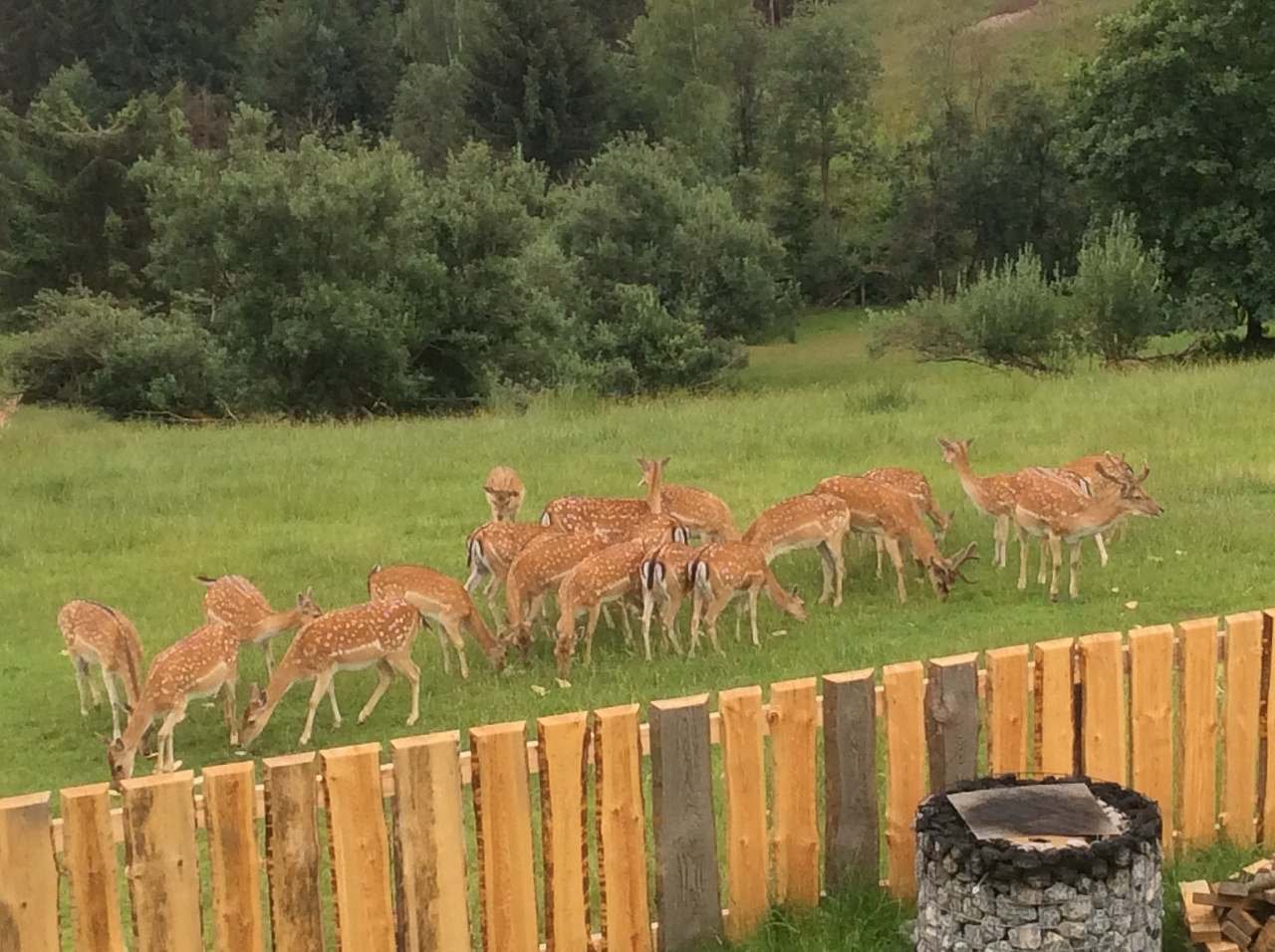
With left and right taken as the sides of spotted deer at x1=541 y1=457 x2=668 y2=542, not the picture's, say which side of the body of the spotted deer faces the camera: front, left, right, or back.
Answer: right

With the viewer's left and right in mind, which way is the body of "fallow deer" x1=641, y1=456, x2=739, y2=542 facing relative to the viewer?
facing to the left of the viewer

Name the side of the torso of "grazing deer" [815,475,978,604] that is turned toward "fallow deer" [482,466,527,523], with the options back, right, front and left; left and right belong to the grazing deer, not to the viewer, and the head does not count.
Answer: back

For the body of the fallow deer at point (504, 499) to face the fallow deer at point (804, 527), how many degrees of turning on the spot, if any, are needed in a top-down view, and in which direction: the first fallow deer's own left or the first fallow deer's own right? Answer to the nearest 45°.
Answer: approximately 45° to the first fallow deer's own left

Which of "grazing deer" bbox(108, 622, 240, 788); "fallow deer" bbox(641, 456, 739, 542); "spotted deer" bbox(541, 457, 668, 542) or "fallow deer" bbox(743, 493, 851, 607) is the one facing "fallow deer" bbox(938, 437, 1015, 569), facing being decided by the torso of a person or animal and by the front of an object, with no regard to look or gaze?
the spotted deer

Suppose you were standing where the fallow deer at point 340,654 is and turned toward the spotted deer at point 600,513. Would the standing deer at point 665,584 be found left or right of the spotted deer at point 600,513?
right

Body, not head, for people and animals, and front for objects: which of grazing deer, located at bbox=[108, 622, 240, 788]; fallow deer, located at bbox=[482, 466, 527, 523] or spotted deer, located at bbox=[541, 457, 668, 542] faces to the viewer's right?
the spotted deer

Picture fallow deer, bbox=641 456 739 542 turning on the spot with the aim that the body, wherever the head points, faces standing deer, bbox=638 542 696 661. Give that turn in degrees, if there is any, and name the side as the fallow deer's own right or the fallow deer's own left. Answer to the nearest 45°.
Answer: approximately 90° to the fallow deer's own left

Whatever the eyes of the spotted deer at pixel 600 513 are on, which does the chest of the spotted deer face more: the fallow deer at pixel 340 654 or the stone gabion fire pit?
the stone gabion fire pit

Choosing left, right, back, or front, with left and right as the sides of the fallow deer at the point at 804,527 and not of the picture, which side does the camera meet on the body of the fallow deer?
left

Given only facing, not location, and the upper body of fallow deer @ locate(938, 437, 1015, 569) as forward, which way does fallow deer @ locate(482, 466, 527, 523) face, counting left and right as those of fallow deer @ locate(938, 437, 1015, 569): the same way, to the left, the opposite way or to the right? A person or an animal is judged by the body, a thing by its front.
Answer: to the left

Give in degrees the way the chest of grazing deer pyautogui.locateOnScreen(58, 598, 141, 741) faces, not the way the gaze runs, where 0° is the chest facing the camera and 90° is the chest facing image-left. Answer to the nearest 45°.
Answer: approximately 315°

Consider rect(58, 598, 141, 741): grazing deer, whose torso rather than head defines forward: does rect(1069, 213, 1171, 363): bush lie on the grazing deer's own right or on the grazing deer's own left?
on the grazing deer's own left
